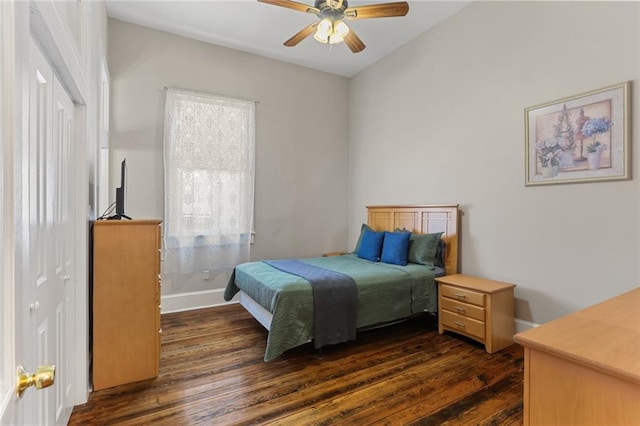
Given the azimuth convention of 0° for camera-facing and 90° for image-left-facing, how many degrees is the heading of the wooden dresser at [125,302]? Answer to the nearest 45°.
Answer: approximately 270°

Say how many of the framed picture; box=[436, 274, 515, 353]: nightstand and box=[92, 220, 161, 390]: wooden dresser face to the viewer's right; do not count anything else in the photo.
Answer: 1

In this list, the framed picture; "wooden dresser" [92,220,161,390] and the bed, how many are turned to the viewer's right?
1

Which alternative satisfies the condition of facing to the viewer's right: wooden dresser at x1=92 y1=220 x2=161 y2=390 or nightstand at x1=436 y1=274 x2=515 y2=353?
the wooden dresser

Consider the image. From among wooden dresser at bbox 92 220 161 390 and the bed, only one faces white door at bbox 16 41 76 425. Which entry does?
the bed

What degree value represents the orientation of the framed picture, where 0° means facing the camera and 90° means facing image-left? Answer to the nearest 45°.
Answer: approximately 45°

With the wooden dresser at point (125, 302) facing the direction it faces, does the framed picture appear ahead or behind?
ahead

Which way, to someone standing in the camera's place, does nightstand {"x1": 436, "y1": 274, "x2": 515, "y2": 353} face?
facing the viewer and to the left of the viewer

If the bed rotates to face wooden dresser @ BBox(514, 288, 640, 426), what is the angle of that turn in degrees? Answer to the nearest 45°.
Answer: approximately 45° to its left

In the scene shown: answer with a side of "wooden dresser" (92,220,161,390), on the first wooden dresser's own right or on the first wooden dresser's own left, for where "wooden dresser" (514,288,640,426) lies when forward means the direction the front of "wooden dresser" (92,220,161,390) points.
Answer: on the first wooden dresser's own right

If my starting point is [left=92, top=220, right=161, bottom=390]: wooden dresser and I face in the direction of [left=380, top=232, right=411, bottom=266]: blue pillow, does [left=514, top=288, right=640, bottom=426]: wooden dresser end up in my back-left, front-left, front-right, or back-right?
front-right

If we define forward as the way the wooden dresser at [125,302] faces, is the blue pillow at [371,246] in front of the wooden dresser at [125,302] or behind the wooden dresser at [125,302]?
in front

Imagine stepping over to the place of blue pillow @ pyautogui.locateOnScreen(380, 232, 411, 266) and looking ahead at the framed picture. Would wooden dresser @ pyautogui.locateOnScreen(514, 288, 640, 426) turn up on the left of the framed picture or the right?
right
